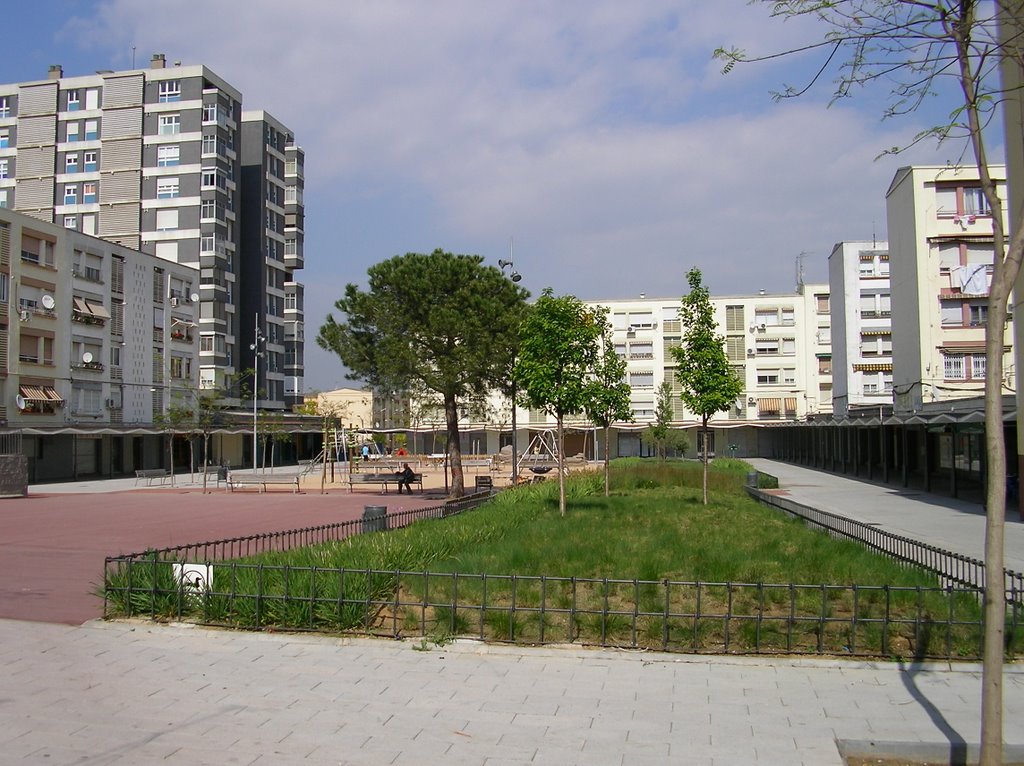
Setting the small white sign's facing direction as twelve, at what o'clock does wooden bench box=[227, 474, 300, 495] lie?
The wooden bench is roughly at 6 o'clock from the small white sign.

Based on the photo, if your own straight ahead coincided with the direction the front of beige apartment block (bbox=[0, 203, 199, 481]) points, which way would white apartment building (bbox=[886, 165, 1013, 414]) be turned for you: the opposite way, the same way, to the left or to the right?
to the right

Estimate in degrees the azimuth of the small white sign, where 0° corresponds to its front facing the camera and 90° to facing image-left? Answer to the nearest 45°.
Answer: approximately 0°

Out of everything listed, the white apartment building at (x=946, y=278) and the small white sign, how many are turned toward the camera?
2

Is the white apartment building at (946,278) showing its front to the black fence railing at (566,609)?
yes

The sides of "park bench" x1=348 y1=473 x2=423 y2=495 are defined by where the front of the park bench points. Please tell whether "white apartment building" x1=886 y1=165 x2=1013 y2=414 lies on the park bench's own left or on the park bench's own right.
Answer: on the park bench's own left

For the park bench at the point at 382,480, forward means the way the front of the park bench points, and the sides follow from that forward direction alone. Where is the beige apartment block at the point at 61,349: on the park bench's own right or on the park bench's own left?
on the park bench's own right
